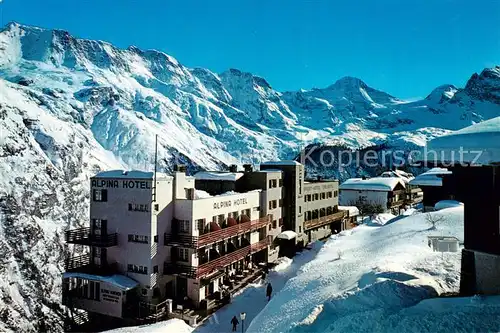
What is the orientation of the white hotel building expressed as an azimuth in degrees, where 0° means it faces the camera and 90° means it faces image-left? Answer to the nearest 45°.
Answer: approximately 315°

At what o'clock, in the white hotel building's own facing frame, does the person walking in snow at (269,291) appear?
The person walking in snow is roughly at 11 o'clock from the white hotel building.

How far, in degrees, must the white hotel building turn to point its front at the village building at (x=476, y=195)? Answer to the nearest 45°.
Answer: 0° — it already faces it
